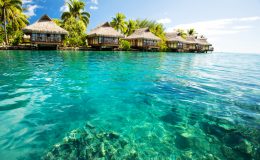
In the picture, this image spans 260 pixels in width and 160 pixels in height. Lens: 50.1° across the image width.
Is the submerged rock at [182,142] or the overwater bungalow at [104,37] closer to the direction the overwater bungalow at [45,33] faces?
the submerged rock

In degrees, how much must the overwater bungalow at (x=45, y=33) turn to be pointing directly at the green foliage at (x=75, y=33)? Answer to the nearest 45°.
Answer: approximately 135° to its left

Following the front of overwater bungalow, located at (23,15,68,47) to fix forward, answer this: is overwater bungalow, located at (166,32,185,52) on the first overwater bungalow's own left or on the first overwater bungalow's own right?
on the first overwater bungalow's own left

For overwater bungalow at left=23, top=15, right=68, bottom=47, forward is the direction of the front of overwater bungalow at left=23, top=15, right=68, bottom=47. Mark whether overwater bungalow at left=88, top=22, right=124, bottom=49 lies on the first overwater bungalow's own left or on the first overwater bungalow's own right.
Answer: on the first overwater bungalow's own left

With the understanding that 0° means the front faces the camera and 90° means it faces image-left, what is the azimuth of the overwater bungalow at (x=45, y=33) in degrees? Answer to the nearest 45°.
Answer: approximately 0°

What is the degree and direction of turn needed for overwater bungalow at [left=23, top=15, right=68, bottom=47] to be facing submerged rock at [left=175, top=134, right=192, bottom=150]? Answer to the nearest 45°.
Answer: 0° — it already faces it
